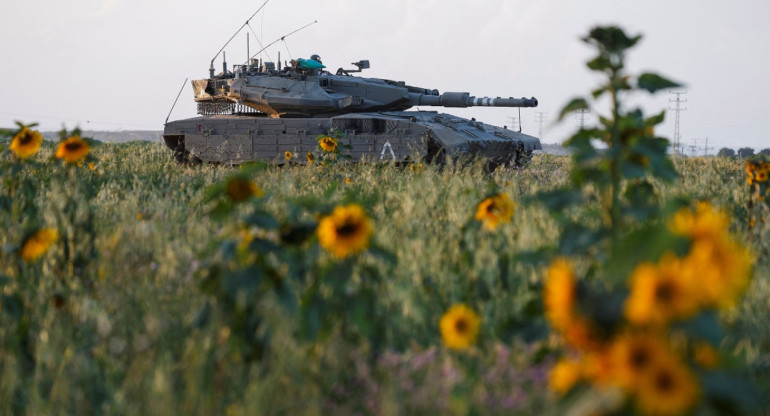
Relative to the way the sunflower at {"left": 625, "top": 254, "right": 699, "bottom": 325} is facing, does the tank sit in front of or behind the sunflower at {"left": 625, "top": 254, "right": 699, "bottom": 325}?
behind

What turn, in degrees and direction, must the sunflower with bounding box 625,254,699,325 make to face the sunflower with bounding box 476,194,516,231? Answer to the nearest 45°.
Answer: approximately 180°

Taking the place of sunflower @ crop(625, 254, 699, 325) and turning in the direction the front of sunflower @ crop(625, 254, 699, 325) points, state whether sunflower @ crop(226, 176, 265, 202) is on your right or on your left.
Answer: on your right

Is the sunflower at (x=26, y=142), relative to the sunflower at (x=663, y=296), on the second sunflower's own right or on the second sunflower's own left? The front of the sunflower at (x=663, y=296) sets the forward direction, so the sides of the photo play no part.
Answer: on the second sunflower's own right

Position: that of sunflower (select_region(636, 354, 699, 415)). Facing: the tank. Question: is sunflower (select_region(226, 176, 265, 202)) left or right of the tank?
left

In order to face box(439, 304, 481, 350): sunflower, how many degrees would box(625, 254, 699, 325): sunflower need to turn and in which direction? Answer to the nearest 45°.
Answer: approximately 135° to its right

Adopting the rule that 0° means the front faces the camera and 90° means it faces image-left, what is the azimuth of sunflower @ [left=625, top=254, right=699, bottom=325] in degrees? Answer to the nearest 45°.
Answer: approximately 0°

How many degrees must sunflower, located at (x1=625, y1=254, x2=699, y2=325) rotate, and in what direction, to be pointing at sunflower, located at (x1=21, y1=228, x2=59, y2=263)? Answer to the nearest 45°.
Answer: approximately 90° to its right

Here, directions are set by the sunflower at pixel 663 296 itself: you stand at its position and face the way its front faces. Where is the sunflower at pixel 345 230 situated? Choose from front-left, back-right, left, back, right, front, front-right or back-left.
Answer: back-right
